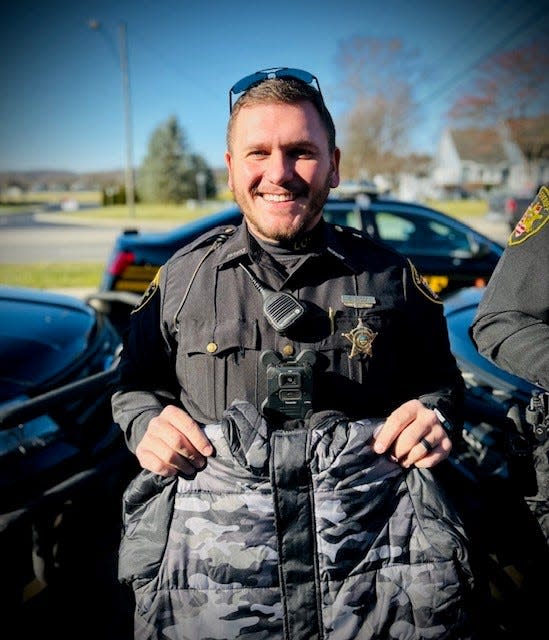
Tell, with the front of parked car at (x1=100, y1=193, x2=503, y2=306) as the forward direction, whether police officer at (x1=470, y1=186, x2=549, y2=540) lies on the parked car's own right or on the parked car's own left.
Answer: on the parked car's own right

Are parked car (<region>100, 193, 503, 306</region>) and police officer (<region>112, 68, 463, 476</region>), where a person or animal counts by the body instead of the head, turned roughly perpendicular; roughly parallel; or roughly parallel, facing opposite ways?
roughly perpendicular

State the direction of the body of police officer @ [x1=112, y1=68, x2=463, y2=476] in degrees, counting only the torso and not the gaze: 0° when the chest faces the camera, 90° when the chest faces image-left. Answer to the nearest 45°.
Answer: approximately 0°

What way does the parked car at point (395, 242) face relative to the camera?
to the viewer's right

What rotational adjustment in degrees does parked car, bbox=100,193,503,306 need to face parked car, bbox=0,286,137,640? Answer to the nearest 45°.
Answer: approximately 135° to its right

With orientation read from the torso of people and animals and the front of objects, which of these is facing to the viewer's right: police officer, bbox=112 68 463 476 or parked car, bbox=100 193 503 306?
the parked car

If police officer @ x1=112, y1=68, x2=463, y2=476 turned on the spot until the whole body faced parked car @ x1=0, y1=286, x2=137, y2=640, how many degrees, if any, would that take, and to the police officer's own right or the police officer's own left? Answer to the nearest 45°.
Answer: approximately 135° to the police officer's own right

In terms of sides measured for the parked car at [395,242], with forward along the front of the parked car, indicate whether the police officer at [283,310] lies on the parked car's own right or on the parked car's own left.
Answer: on the parked car's own right

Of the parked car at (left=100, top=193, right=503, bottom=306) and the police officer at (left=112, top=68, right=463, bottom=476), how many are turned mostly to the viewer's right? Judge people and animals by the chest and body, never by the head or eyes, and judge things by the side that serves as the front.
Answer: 1

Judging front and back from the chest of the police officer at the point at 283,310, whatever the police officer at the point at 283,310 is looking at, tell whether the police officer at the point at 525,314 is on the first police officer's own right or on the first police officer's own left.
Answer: on the first police officer's own left

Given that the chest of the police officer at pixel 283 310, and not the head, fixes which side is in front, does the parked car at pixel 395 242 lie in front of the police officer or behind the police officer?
behind
